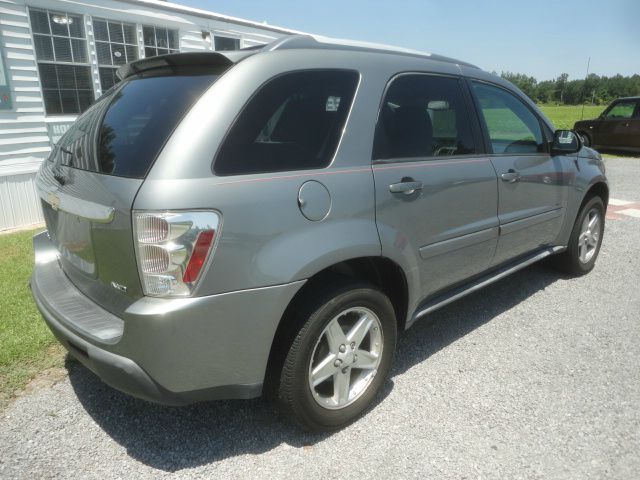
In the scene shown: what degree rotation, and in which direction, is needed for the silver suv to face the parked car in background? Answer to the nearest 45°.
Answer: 0° — it already faces it

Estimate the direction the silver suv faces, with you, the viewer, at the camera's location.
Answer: facing away from the viewer and to the right of the viewer

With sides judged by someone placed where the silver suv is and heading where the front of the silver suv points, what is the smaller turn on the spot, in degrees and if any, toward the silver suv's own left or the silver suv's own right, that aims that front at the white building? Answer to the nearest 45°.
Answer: approximately 90° to the silver suv's own left

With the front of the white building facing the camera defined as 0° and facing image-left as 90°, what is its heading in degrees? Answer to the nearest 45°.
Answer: approximately 315°

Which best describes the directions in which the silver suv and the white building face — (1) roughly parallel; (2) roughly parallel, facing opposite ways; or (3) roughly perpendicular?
roughly perpendicular

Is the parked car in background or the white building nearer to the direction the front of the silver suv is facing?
the parked car in background

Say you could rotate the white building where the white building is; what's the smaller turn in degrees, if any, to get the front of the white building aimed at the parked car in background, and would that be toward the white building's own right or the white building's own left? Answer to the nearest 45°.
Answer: approximately 45° to the white building's own left
